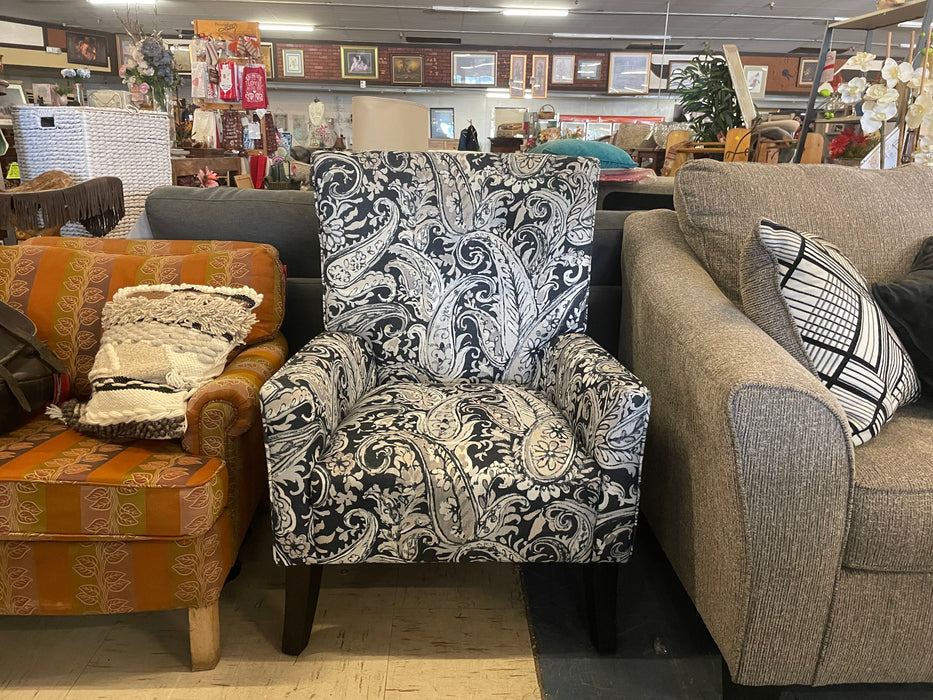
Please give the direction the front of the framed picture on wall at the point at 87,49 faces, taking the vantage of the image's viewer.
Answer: facing the viewer

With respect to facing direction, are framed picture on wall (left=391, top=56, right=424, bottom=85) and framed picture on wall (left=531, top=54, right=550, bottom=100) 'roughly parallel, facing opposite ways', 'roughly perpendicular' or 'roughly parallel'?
roughly parallel

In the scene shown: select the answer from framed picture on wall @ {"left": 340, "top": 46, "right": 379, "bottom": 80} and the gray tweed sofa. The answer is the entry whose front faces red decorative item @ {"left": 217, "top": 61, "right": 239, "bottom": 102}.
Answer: the framed picture on wall

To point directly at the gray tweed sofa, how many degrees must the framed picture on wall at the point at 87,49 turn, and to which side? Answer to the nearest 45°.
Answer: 0° — it already faces it

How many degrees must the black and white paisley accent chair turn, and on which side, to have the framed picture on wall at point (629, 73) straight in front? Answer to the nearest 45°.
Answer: approximately 180°

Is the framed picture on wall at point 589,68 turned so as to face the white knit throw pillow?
yes

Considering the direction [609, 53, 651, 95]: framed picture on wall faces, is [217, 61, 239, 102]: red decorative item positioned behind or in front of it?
in front

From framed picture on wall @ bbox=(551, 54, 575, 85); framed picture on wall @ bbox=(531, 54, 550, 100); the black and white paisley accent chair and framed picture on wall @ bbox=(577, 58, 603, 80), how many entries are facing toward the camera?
4

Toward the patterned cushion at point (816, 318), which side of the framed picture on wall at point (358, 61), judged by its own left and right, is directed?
front

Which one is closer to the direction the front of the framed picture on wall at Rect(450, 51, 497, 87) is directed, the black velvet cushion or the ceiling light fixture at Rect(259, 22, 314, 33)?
the black velvet cushion

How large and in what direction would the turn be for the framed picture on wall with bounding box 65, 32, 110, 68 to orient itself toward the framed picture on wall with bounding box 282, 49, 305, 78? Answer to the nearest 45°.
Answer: approximately 90° to its left

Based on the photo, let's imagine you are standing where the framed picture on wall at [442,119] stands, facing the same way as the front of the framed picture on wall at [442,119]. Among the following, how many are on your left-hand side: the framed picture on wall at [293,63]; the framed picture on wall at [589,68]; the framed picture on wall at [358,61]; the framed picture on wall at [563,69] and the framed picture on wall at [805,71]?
3

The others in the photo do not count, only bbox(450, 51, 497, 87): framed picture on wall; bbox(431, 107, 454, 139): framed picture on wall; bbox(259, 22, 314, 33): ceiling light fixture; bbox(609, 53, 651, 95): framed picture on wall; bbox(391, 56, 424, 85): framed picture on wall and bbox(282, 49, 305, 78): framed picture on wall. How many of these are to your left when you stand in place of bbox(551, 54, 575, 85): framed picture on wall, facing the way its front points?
1

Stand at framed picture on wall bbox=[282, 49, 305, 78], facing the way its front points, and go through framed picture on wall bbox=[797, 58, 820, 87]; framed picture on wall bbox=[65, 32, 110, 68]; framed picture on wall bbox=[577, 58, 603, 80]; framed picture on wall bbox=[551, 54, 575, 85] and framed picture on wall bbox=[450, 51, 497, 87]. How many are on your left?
4

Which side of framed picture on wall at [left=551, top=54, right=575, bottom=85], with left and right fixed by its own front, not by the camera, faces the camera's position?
front
